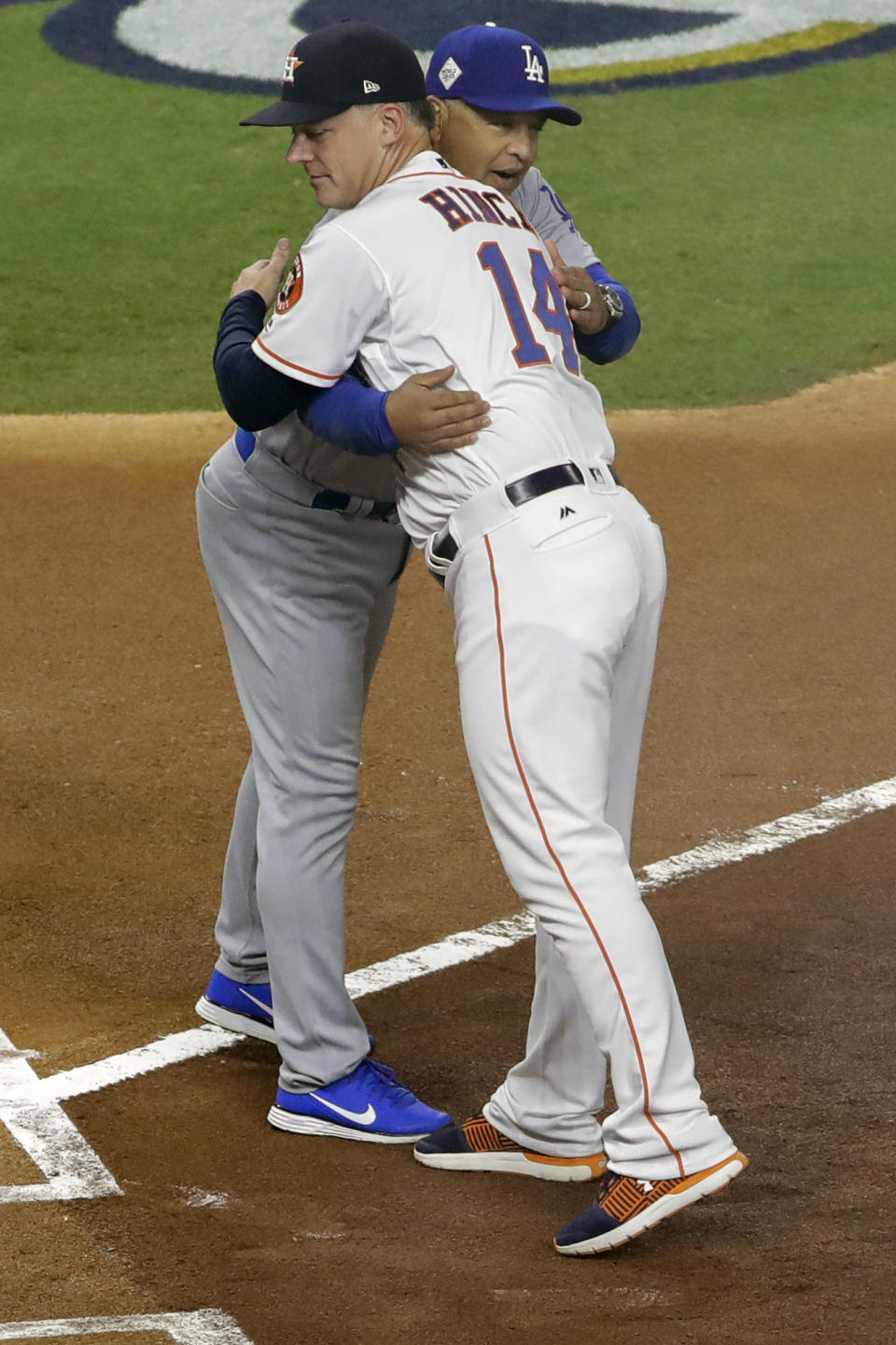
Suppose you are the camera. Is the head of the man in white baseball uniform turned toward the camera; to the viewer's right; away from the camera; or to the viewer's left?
to the viewer's left

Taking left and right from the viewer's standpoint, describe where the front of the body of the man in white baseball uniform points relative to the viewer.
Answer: facing away from the viewer and to the left of the viewer

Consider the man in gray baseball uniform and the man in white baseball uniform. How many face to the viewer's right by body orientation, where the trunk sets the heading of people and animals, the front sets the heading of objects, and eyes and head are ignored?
1

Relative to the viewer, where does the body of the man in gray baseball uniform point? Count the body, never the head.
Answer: to the viewer's right
